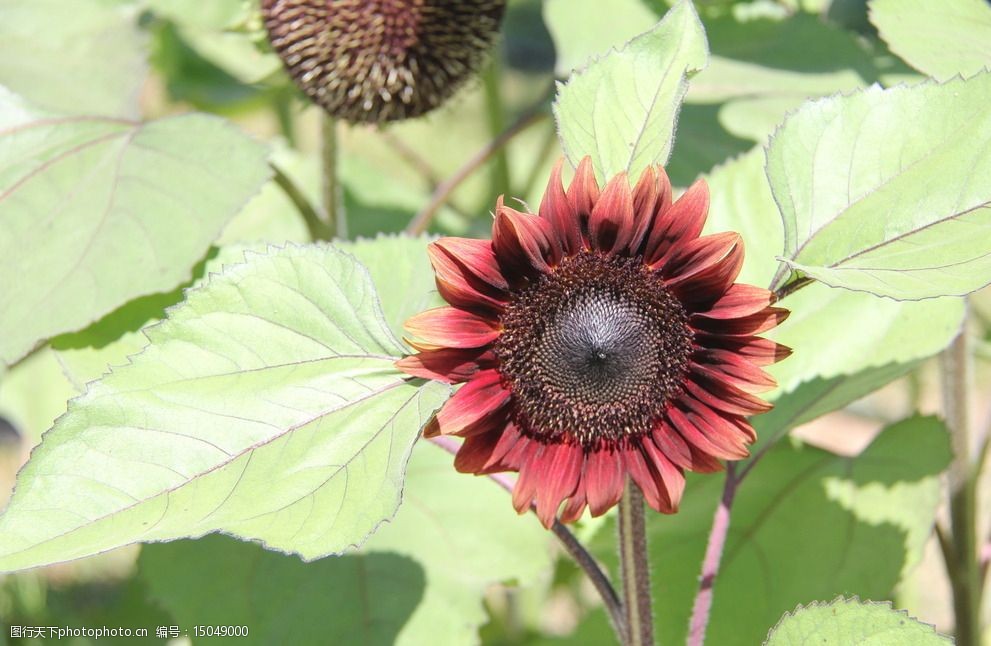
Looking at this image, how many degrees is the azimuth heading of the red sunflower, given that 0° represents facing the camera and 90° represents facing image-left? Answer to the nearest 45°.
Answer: approximately 0°

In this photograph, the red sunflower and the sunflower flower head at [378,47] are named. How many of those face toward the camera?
2

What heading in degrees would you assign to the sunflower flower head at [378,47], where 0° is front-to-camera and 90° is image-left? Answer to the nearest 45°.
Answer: approximately 0°
